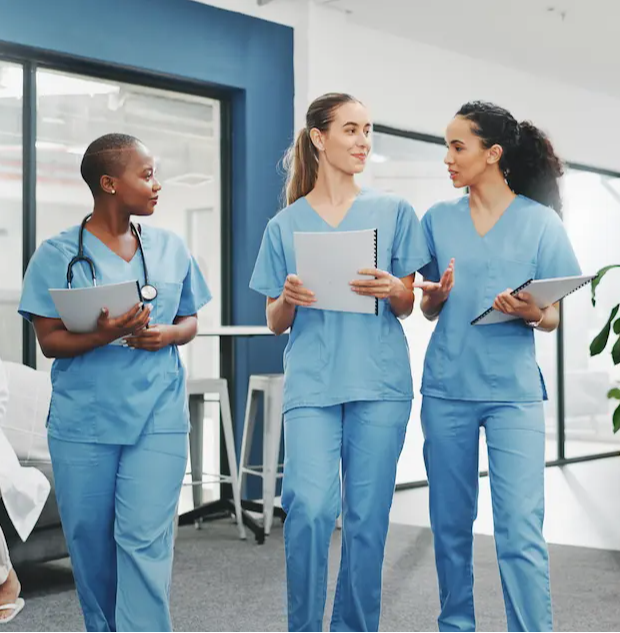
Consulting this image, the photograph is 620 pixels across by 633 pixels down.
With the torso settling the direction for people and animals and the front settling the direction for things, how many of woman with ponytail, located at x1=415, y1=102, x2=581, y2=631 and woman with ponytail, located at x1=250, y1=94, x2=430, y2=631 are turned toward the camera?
2

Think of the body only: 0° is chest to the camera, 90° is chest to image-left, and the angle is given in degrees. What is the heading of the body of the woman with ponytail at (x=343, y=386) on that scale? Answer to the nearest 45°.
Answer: approximately 0°

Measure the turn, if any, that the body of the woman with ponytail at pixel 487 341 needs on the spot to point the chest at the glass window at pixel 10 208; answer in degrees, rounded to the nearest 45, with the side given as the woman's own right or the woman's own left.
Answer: approximately 135° to the woman's own right

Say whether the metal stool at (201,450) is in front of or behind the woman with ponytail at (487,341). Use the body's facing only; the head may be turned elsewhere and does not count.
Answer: behind

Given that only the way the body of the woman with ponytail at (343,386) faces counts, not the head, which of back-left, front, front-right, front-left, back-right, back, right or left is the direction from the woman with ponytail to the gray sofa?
back-right

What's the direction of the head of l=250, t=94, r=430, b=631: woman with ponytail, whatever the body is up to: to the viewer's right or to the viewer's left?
to the viewer's right
